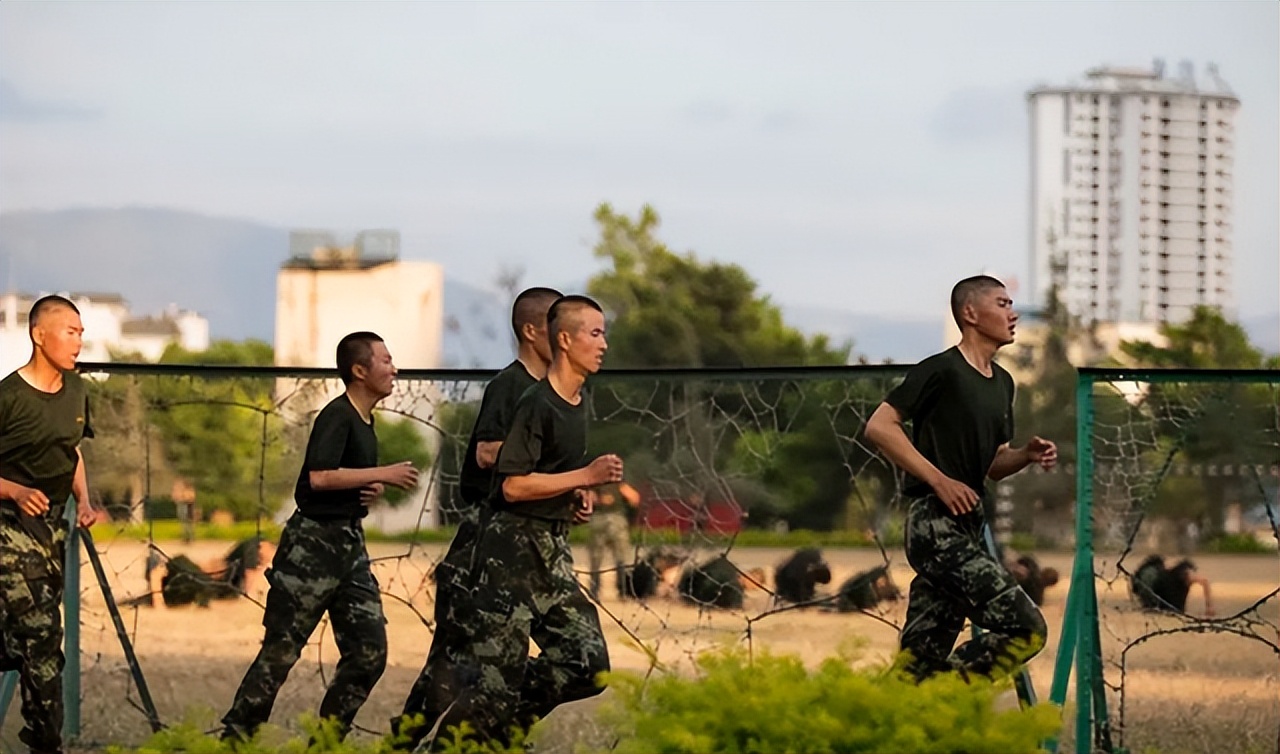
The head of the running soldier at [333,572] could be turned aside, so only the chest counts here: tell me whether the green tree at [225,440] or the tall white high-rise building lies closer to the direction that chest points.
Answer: the tall white high-rise building

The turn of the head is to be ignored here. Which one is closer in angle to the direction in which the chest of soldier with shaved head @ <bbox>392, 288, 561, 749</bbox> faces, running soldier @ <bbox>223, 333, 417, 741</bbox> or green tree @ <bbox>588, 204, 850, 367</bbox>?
the green tree

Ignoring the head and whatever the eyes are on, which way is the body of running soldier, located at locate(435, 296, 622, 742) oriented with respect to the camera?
to the viewer's right

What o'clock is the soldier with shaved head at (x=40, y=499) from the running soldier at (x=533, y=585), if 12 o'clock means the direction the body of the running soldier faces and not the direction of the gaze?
The soldier with shaved head is roughly at 7 o'clock from the running soldier.

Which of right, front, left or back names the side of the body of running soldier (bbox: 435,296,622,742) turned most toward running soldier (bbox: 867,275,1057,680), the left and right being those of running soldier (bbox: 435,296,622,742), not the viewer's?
front

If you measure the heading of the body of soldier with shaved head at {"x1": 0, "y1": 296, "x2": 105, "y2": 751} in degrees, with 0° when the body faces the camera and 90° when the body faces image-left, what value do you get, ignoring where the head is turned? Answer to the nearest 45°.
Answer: approximately 315°

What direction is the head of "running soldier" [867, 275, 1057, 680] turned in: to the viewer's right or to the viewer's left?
to the viewer's right

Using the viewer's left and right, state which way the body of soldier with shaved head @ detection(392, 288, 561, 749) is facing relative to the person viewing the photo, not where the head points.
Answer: facing to the right of the viewer

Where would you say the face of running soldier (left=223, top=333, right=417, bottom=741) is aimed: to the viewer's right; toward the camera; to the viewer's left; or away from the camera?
to the viewer's right

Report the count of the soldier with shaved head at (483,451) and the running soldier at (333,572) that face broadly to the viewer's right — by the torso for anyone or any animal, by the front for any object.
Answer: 2

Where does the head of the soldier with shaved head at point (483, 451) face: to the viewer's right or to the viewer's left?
to the viewer's right

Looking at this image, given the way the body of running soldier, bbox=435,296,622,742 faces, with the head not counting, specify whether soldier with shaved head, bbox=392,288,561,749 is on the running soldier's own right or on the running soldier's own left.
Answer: on the running soldier's own left

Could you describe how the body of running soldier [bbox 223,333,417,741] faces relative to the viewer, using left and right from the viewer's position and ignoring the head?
facing to the right of the viewer

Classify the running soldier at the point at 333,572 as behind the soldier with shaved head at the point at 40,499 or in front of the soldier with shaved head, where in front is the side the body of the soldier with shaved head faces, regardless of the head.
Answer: in front
